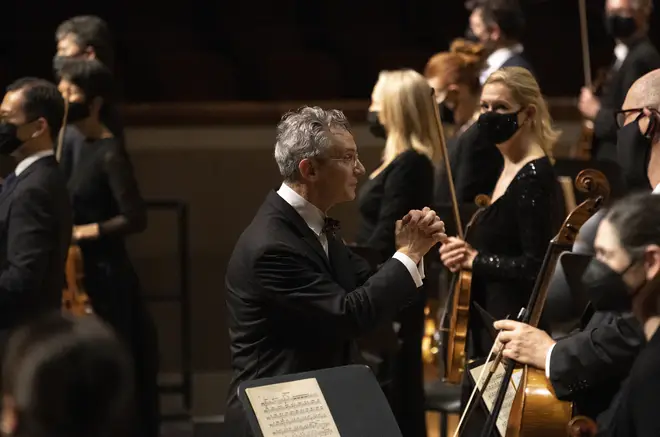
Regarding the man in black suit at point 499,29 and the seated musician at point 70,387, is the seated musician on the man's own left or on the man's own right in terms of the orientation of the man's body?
on the man's own left

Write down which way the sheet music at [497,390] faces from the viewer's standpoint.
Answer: facing the viewer

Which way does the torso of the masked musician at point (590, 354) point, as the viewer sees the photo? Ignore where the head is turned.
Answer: to the viewer's left

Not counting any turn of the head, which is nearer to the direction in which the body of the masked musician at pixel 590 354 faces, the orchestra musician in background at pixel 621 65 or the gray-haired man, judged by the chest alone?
the gray-haired man

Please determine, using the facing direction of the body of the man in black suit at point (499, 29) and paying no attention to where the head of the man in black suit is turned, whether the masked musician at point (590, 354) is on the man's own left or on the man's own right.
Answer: on the man's own left

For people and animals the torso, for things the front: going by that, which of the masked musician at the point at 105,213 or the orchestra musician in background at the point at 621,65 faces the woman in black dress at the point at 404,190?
the orchestra musician in background

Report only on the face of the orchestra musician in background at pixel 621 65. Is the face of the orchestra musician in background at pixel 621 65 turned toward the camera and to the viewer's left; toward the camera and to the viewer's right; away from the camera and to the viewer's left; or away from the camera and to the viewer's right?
toward the camera and to the viewer's left

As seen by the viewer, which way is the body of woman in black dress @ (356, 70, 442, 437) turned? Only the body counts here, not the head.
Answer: to the viewer's left

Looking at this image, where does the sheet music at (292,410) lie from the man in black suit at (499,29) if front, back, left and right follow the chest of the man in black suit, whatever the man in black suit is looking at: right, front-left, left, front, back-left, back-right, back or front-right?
left

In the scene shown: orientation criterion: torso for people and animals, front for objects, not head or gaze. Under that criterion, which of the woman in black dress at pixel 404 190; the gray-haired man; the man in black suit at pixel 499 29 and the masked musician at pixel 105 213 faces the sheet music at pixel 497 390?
the gray-haired man

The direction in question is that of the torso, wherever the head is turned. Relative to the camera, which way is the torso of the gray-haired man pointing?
to the viewer's right

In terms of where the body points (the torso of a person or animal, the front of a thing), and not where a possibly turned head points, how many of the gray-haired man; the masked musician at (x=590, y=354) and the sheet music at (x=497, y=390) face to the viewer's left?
1

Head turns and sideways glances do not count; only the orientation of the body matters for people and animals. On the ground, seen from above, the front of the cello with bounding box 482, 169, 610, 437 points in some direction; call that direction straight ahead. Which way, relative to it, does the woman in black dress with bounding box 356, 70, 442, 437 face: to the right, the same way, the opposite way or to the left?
the same way
